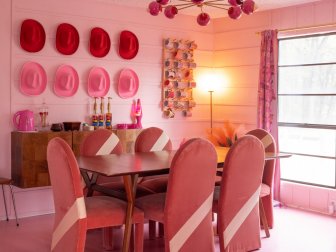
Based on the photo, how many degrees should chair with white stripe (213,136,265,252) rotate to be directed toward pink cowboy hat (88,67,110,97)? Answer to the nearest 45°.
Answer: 0° — it already faces it

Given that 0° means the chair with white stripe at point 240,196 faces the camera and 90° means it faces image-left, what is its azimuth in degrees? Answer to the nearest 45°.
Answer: approximately 135°

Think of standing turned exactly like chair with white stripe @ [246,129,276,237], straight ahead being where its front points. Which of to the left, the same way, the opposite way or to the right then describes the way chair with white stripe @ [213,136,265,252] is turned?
to the right

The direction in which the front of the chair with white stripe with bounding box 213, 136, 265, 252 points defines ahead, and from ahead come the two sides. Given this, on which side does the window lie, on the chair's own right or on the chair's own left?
on the chair's own right

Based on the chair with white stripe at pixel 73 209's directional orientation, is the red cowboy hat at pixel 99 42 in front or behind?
in front

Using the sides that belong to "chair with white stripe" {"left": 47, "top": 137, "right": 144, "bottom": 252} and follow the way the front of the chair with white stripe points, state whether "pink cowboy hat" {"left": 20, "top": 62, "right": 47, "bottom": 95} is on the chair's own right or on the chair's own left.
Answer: on the chair's own left

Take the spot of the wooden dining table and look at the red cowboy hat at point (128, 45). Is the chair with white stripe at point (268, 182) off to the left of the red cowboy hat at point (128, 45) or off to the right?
right

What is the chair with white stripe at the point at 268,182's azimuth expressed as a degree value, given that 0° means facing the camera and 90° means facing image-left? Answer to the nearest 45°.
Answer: approximately 45°

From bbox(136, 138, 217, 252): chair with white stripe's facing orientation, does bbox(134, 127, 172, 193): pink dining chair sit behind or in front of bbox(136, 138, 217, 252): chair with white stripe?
in front

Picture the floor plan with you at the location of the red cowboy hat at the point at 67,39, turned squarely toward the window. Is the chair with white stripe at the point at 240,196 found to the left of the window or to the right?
right
